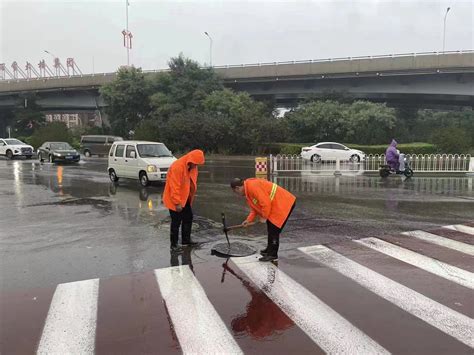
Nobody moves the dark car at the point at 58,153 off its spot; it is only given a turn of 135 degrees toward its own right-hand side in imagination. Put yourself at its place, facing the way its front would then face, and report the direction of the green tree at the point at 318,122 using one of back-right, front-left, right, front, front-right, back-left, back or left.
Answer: back

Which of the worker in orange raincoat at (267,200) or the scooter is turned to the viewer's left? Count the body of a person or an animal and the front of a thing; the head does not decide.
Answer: the worker in orange raincoat

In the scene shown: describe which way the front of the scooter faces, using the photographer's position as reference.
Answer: facing to the right of the viewer

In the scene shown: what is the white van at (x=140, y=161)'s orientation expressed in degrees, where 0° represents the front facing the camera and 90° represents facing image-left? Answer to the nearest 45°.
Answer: approximately 315°

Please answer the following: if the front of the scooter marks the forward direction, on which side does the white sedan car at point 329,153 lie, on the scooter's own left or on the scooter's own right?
on the scooter's own left

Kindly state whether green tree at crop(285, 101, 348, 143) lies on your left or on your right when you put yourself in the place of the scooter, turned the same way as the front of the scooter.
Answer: on your left

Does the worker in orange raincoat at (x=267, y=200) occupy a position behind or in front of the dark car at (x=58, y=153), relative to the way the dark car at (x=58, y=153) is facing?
in front

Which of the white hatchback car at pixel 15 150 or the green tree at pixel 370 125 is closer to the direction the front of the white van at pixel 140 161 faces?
the green tree

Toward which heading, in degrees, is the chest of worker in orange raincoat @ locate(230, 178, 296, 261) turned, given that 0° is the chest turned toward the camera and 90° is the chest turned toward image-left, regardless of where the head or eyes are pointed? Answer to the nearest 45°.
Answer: approximately 90°

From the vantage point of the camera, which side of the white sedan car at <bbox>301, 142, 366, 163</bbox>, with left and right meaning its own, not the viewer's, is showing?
right
